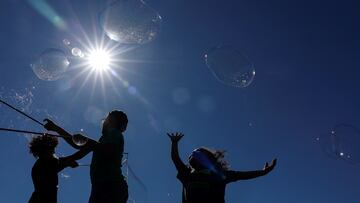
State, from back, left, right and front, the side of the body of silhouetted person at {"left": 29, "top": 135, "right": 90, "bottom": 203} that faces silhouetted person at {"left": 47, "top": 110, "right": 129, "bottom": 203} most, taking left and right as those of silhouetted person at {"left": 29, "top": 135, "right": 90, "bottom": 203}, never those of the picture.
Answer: front

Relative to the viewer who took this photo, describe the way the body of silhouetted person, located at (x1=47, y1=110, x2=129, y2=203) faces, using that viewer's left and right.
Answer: facing to the left of the viewer

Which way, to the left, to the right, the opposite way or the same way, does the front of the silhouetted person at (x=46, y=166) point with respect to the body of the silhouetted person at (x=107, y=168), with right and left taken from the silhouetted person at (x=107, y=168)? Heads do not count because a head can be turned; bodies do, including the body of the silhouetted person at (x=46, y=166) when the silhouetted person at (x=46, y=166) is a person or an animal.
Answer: the opposite way

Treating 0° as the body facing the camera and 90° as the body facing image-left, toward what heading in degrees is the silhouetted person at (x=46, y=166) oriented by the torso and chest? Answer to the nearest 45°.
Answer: approximately 270°

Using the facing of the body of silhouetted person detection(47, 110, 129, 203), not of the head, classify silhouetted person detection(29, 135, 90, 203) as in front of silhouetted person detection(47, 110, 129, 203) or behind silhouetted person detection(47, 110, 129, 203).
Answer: in front

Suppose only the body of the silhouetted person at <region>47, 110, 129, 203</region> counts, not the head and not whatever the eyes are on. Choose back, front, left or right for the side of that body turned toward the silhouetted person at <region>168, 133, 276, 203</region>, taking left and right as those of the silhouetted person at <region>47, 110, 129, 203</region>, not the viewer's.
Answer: back

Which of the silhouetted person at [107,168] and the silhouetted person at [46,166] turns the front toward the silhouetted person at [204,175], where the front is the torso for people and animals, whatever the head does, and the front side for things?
the silhouetted person at [46,166]

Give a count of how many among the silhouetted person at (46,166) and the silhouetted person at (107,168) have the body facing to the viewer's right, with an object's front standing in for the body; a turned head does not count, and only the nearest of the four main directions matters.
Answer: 1

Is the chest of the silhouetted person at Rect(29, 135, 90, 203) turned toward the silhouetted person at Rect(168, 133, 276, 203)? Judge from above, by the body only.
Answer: yes

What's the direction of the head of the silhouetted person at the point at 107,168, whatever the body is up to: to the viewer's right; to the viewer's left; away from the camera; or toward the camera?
to the viewer's left

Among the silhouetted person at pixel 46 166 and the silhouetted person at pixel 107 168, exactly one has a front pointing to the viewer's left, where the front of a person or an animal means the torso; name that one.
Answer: the silhouetted person at pixel 107 168
